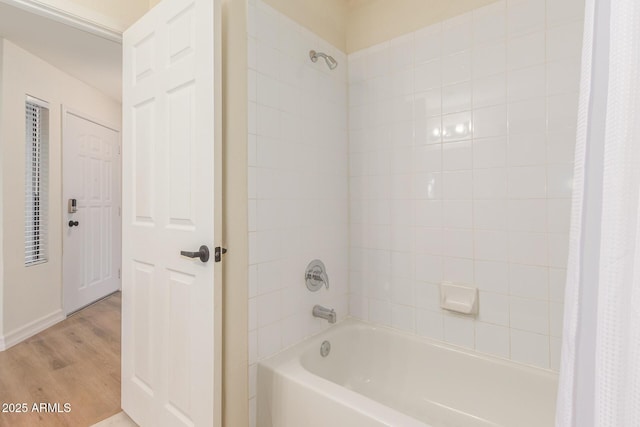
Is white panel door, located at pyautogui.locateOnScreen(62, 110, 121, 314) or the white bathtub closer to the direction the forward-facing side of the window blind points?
the white bathtub

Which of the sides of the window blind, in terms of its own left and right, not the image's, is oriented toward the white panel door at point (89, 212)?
left

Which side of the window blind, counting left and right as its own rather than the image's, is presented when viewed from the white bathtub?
front

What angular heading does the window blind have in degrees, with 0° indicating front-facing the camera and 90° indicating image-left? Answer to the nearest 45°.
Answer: approximately 315°

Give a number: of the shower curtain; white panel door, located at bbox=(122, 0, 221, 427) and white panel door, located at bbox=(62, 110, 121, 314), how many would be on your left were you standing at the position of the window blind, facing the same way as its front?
1

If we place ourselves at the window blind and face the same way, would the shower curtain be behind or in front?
in front

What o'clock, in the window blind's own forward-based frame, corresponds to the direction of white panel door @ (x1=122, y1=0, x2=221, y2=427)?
The white panel door is roughly at 1 o'clock from the window blind.

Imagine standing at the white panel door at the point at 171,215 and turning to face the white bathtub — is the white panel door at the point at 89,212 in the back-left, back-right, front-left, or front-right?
back-left
